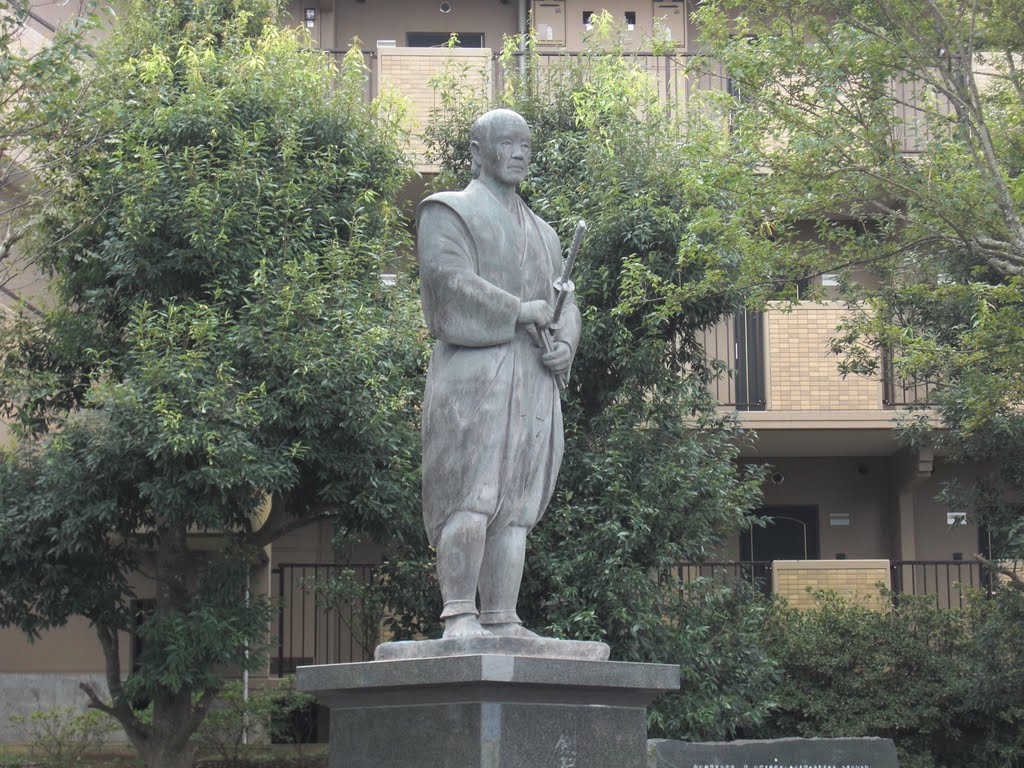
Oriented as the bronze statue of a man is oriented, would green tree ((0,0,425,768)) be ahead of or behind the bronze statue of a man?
behind

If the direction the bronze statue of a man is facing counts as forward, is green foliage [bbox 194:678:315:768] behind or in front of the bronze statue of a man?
behind

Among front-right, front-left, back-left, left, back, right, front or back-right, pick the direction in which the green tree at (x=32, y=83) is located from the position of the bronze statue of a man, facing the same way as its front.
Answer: back

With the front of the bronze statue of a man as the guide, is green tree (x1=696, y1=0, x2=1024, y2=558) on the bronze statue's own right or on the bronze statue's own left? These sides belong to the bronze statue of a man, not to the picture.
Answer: on the bronze statue's own left

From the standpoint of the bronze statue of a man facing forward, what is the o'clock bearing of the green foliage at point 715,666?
The green foliage is roughly at 8 o'clock from the bronze statue of a man.

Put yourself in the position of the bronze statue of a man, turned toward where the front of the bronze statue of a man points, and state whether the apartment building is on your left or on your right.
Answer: on your left

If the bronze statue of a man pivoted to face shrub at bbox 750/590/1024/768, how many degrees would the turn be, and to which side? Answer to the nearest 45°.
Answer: approximately 90° to its left

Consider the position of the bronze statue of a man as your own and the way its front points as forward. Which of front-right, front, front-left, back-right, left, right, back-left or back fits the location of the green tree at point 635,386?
back-left

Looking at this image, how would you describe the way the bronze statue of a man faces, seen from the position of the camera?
facing the viewer and to the right of the viewer
